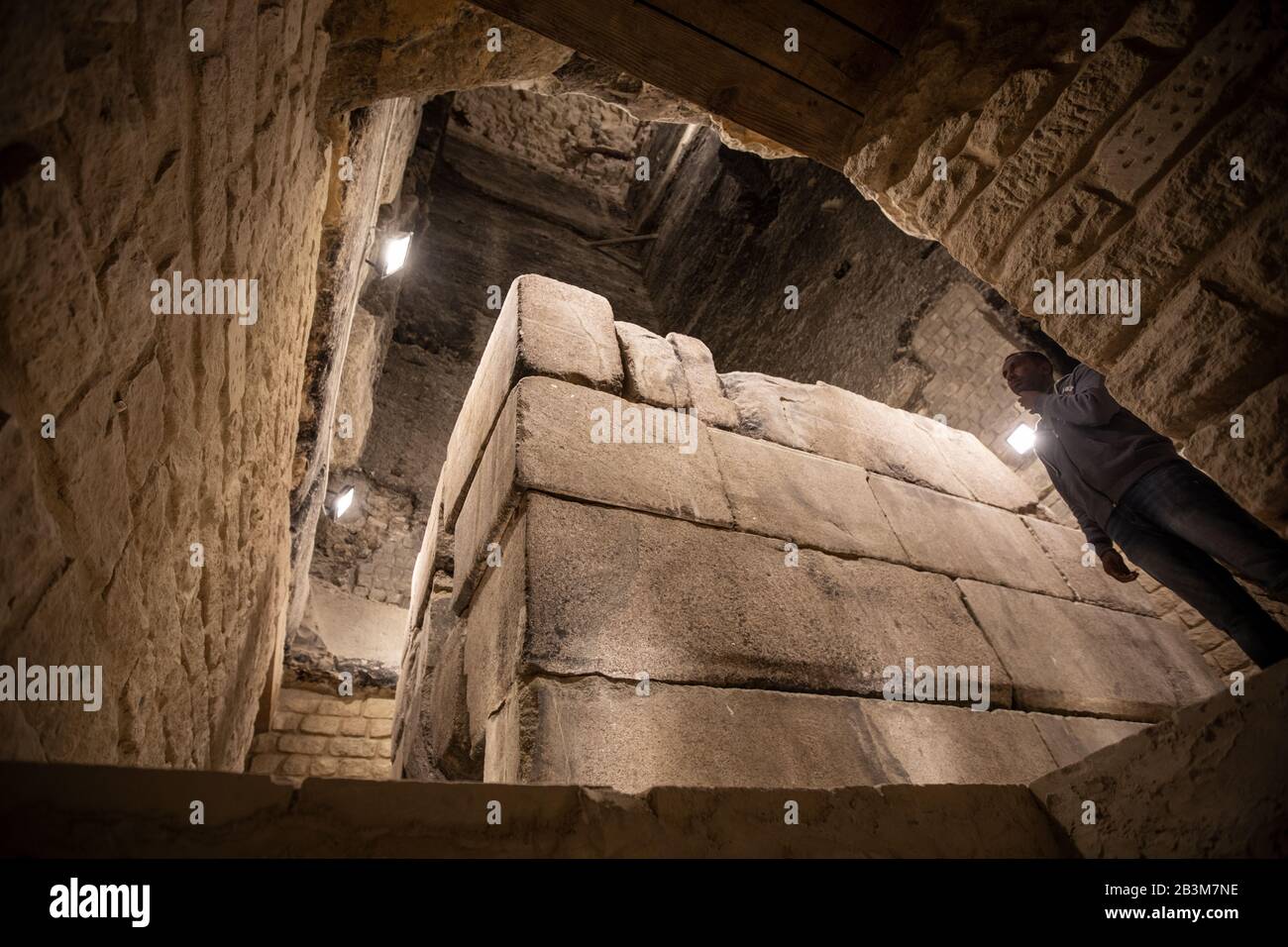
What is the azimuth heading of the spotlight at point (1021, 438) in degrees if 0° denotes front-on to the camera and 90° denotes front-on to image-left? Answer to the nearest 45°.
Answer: approximately 0°

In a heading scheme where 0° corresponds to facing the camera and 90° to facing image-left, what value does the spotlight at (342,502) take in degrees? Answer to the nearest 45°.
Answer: approximately 315°

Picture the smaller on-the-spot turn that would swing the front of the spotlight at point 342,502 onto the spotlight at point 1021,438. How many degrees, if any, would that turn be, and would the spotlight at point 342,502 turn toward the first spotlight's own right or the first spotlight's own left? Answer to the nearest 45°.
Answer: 0° — it already faces it

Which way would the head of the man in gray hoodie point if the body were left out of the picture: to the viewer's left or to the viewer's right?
to the viewer's left

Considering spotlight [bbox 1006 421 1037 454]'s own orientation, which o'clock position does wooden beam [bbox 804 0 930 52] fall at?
The wooden beam is roughly at 12 o'clock from the spotlight.

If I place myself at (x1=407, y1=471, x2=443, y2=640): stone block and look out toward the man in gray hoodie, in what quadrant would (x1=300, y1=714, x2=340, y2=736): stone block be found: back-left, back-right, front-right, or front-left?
back-left

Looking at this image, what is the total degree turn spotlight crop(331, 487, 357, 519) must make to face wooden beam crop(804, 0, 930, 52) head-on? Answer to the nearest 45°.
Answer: approximately 45° to its right
